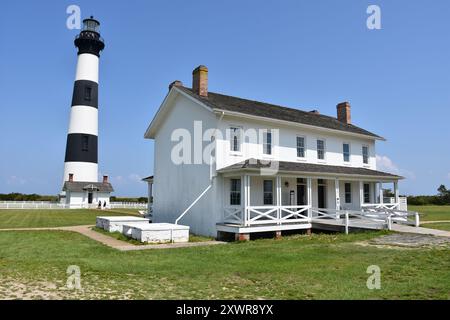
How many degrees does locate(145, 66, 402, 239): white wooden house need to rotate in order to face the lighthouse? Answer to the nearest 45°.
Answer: approximately 180°

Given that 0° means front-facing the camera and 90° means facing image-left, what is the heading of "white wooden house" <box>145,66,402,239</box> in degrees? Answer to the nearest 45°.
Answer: approximately 315°
